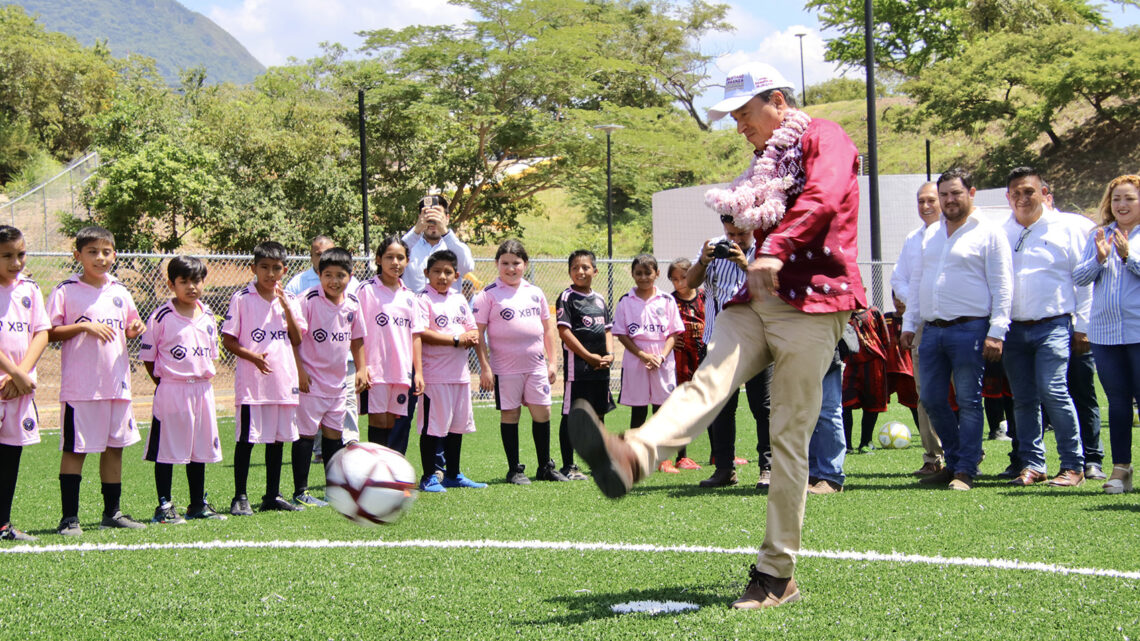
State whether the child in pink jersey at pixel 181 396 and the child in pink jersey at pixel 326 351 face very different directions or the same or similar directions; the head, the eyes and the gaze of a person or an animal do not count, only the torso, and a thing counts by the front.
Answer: same or similar directions

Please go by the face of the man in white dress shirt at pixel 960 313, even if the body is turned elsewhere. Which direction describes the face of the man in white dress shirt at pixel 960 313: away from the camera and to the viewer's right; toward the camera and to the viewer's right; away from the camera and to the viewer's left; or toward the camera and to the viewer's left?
toward the camera and to the viewer's left

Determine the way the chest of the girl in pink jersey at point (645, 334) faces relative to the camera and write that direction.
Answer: toward the camera

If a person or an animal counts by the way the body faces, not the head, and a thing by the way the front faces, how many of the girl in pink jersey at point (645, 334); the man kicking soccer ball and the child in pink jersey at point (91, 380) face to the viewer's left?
1

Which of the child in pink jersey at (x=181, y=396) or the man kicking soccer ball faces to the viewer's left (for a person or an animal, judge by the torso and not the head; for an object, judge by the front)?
the man kicking soccer ball

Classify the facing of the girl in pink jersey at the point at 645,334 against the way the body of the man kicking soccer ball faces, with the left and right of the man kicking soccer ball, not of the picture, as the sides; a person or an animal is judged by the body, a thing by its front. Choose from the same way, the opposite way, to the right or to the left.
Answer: to the left

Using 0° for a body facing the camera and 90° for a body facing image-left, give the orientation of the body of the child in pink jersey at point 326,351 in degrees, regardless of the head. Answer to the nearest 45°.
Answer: approximately 315°

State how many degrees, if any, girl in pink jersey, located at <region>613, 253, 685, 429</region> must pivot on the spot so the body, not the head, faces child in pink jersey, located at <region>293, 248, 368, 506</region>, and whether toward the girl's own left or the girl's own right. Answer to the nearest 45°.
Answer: approximately 45° to the girl's own right

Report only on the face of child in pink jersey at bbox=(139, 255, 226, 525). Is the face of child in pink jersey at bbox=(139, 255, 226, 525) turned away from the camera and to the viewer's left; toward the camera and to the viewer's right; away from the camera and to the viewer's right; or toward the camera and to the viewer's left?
toward the camera and to the viewer's right

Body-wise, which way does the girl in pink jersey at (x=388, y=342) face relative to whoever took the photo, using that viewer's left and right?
facing the viewer and to the right of the viewer

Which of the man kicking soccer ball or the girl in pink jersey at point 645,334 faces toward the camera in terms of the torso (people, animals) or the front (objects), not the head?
the girl in pink jersey

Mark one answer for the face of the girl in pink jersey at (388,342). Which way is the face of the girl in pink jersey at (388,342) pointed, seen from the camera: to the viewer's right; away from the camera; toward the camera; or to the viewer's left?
toward the camera

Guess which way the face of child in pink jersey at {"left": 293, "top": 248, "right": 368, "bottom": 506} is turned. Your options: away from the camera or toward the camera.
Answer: toward the camera

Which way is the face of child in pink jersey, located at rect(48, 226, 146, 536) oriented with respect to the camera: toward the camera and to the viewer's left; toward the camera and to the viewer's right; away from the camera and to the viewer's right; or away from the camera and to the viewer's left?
toward the camera and to the viewer's right

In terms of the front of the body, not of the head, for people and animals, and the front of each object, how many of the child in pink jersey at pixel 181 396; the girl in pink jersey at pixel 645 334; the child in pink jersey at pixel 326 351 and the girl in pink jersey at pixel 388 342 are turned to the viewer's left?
0

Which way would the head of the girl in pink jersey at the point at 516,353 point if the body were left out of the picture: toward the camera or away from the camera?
toward the camera
